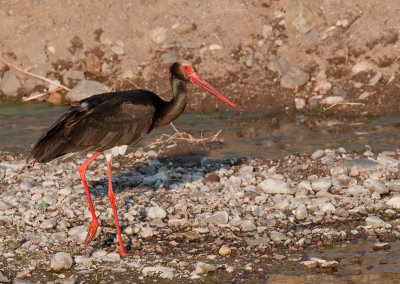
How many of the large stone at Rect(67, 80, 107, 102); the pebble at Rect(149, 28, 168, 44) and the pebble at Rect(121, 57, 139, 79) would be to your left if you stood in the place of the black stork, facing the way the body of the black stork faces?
3

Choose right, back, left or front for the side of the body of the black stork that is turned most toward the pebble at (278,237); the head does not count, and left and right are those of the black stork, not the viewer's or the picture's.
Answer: front

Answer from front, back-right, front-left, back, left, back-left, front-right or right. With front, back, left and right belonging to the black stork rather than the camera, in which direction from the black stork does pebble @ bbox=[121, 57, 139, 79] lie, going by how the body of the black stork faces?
left

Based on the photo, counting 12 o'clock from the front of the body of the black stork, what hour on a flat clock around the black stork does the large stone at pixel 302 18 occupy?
The large stone is roughly at 10 o'clock from the black stork.

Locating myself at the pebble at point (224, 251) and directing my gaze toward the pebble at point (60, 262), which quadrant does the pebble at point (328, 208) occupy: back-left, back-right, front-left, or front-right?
back-right

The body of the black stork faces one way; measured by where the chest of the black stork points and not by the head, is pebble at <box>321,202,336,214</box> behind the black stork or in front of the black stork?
in front

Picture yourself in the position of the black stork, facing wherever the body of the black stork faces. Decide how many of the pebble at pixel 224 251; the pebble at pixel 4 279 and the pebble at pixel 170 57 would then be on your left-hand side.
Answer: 1

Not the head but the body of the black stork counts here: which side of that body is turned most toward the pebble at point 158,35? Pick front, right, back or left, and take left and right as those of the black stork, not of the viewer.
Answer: left

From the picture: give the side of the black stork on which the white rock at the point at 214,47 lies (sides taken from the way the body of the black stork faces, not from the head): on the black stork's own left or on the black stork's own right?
on the black stork's own left

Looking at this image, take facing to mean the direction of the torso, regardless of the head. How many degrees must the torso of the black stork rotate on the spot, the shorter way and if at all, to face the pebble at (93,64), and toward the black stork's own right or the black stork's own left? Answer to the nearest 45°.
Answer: approximately 90° to the black stork's own left

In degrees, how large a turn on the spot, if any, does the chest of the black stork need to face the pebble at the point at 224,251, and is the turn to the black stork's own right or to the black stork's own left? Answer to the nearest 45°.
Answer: approximately 45° to the black stork's own right

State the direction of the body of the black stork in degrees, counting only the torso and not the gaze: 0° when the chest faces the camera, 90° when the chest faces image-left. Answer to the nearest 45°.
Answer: approximately 270°

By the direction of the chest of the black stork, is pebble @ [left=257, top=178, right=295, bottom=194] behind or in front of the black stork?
in front

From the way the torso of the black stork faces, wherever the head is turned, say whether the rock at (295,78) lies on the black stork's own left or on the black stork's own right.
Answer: on the black stork's own left

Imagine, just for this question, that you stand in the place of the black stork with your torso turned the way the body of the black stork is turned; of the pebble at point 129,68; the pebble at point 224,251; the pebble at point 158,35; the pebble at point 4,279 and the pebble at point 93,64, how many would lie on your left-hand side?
3

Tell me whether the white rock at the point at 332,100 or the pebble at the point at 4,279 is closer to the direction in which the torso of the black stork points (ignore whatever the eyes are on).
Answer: the white rock
